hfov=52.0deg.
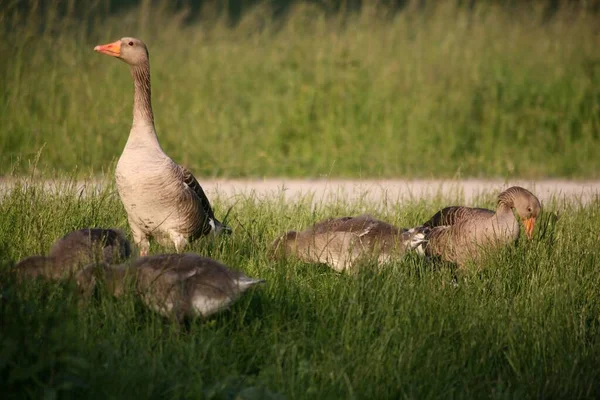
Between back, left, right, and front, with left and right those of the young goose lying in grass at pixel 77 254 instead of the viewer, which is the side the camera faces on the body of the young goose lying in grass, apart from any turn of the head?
left

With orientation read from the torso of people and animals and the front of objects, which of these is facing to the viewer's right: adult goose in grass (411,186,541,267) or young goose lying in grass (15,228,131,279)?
adult goose in grass (411,186,541,267)

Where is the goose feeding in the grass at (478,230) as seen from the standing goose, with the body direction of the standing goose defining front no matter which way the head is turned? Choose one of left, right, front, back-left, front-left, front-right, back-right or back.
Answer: back-left

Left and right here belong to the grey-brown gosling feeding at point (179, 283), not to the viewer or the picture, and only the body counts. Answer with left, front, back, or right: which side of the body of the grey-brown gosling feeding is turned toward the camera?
left

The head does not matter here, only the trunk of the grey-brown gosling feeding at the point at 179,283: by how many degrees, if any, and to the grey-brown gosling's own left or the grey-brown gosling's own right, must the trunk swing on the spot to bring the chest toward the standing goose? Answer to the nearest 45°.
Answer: approximately 90° to the grey-brown gosling's own right

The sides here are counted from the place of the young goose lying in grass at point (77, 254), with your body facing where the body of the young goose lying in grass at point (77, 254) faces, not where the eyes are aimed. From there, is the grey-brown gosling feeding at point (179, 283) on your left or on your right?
on your left

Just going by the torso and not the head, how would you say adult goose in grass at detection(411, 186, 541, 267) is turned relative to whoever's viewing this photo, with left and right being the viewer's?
facing to the right of the viewer
